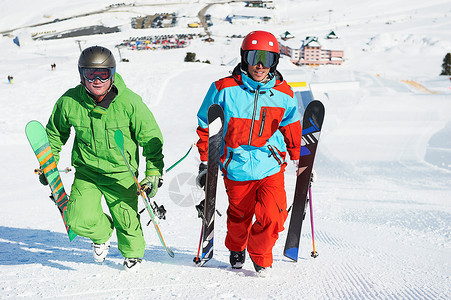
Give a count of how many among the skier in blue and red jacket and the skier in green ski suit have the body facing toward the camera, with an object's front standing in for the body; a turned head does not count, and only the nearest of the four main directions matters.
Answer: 2

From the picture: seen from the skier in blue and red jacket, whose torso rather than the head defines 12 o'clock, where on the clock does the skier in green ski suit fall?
The skier in green ski suit is roughly at 3 o'clock from the skier in blue and red jacket.

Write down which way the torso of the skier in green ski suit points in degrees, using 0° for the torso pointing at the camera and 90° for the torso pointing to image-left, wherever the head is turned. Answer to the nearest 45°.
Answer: approximately 0°

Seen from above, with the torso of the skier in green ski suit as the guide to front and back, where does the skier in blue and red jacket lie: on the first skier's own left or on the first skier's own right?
on the first skier's own left
